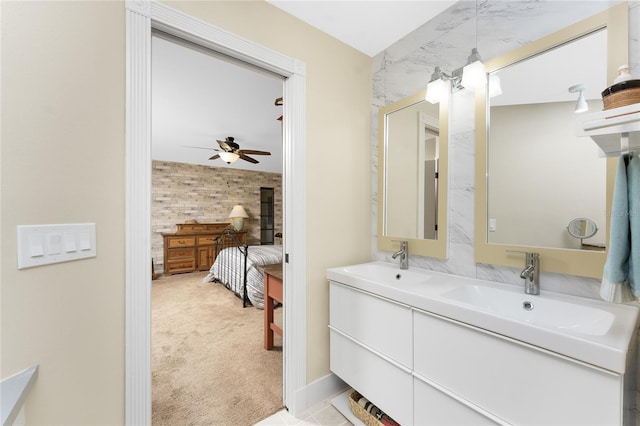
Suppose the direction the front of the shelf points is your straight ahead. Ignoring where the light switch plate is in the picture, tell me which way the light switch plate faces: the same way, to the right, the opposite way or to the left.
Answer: the opposite way

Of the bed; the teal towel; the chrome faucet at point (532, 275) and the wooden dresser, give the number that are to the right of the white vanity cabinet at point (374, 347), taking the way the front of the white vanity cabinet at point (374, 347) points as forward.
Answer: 2

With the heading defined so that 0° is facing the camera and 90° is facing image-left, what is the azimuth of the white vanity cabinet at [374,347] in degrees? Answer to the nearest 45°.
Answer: approximately 45°

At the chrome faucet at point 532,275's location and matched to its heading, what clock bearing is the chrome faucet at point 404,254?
the chrome faucet at point 404,254 is roughly at 2 o'clock from the chrome faucet at point 532,275.

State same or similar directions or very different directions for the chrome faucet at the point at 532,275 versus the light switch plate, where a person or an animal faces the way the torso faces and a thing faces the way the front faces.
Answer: very different directions
